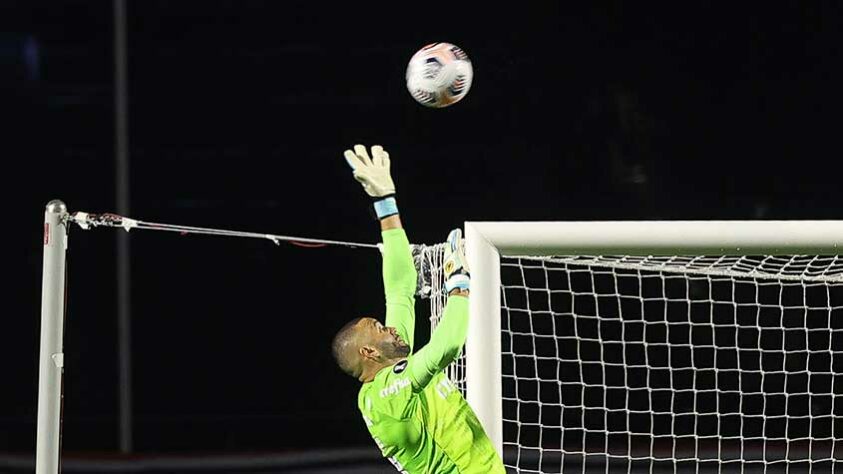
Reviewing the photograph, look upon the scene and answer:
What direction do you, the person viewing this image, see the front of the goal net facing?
facing the viewer

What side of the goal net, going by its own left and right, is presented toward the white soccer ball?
right
